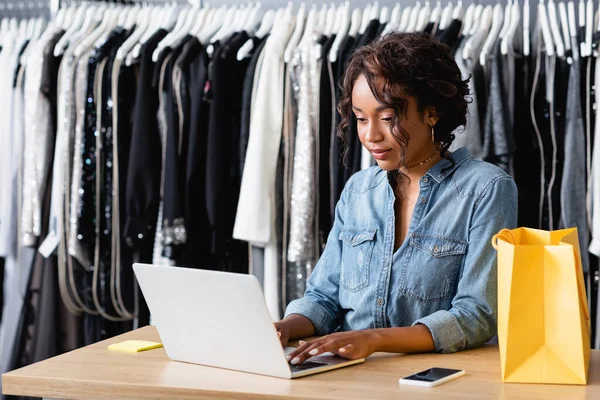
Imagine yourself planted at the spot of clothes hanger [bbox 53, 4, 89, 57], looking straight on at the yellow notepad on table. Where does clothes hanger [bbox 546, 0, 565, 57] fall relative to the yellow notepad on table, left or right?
left

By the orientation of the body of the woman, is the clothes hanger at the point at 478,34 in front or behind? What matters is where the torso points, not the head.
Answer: behind

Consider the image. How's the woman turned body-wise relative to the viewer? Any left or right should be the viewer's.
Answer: facing the viewer and to the left of the viewer

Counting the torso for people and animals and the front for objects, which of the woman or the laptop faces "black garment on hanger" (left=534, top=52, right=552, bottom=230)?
the laptop

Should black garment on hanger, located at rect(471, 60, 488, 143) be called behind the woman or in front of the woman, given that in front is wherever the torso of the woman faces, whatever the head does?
behind

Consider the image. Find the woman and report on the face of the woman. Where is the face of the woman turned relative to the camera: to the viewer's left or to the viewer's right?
to the viewer's left

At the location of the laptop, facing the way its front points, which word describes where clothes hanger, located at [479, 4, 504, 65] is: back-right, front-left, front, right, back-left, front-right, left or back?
front

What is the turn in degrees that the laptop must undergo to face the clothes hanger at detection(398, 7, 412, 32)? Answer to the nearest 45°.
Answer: approximately 45° to its left

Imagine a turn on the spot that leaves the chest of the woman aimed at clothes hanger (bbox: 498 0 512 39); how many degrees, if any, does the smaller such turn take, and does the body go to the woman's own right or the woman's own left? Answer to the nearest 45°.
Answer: approximately 135° to the woman's own right

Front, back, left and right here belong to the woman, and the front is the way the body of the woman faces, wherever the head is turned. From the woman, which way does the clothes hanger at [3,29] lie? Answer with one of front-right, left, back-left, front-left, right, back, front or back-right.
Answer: right

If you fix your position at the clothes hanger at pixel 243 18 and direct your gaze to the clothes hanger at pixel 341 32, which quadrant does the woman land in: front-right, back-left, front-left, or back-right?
front-right

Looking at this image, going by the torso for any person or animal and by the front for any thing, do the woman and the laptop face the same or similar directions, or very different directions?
very different directions

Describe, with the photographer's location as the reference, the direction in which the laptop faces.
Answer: facing away from the viewer and to the right of the viewer

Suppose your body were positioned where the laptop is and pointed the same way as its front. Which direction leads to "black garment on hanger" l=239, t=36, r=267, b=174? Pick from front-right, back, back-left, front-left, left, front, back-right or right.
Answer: front-left

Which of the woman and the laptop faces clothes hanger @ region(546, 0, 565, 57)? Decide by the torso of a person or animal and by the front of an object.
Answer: the laptop

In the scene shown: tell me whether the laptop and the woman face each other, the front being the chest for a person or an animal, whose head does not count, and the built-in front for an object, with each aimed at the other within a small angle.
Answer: yes

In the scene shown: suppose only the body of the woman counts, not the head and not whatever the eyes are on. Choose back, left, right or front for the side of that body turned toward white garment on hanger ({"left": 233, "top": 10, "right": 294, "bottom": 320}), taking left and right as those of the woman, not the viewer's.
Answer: right

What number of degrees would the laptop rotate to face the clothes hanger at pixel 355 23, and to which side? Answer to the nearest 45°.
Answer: approximately 45° to its left

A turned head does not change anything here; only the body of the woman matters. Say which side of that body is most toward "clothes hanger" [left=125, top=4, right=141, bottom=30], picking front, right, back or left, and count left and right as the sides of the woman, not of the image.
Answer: right
